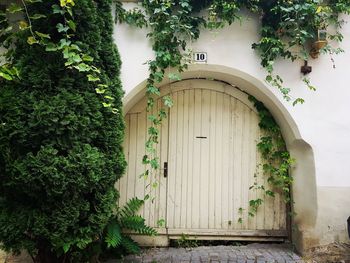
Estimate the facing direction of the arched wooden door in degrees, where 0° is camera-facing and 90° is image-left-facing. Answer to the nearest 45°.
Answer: approximately 0°

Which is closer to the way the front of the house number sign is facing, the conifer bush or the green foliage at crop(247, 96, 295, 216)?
the conifer bush

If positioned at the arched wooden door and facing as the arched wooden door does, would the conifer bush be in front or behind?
in front

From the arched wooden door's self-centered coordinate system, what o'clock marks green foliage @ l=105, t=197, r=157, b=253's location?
The green foliage is roughly at 2 o'clock from the arched wooden door.

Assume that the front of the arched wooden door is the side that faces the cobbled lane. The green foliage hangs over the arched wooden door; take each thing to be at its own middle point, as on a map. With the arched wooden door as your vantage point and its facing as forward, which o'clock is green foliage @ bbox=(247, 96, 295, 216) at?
The green foliage is roughly at 9 o'clock from the arched wooden door.

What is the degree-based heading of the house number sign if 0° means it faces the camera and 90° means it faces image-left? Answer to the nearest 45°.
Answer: approximately 0°

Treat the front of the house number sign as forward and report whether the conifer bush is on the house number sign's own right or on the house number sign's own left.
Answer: on the house number sign's own right

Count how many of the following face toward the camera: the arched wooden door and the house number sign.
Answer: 2
